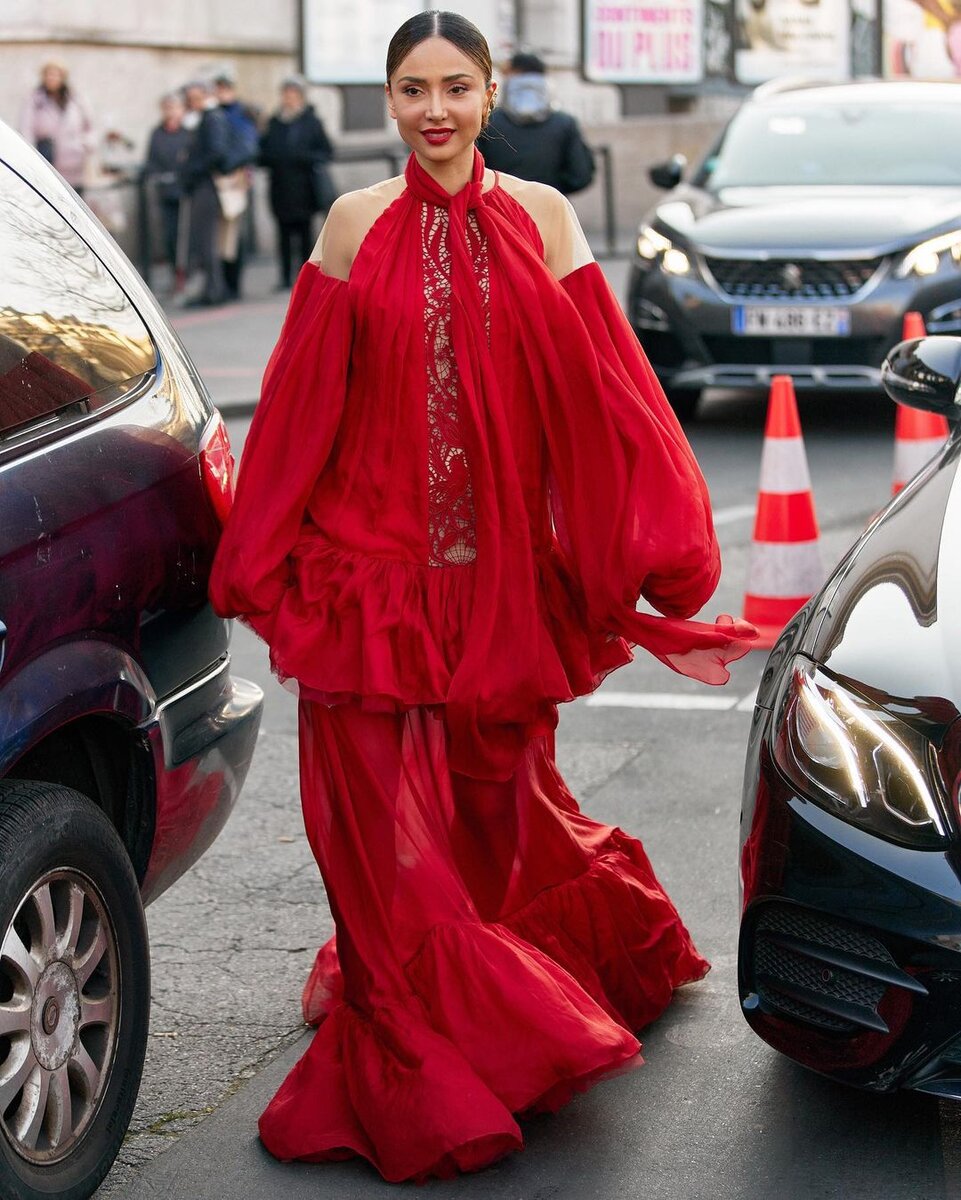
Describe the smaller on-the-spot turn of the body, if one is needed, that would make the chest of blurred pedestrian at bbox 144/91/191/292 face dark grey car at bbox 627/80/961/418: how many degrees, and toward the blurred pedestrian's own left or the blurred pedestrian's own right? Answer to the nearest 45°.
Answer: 0° — they already face it

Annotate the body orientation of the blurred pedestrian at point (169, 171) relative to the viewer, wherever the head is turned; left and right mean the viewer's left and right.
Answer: facing the viewer

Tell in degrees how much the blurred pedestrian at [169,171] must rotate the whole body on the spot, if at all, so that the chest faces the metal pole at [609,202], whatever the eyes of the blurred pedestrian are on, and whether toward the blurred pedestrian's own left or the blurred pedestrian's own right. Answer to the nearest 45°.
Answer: approximately 135° to the blurred pedestrian's own left

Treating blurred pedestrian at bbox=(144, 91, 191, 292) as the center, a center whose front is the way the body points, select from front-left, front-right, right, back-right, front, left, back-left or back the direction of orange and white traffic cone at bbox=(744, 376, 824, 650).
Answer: front

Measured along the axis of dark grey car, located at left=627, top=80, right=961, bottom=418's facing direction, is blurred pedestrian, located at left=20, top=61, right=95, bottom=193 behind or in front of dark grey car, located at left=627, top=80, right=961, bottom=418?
behind

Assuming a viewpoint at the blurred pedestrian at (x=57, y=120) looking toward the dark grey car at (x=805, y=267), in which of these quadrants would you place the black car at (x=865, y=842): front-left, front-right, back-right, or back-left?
front-right

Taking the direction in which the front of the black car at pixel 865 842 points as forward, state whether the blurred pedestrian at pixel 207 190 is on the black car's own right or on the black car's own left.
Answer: on the black car's own right

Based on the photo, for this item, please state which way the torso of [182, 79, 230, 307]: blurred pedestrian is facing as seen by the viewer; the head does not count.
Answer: to the viewer's left

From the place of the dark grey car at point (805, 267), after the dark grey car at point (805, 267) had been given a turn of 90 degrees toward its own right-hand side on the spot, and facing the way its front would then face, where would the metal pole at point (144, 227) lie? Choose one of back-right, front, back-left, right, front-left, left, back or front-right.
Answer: front-right

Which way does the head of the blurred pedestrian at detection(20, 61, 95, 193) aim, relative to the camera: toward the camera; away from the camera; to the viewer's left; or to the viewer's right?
toward the camera

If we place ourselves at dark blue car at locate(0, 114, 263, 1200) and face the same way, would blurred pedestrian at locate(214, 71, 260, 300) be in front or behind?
behind

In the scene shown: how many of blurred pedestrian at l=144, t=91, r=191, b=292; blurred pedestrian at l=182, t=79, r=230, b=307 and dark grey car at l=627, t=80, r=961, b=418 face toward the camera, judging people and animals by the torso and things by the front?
2

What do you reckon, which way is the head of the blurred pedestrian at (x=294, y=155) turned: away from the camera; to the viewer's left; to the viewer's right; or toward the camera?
toward the camera

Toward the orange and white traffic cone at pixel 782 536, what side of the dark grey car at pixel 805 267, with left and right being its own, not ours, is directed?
front

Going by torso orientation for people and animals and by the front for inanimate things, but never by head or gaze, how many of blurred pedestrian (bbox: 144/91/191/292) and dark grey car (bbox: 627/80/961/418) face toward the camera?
2

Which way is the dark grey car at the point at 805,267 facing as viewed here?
toward the camera

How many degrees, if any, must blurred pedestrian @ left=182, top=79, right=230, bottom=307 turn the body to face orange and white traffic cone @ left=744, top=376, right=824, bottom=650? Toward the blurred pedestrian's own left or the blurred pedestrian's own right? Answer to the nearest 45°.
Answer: approximately 90° to the blurred pedestrian's own left

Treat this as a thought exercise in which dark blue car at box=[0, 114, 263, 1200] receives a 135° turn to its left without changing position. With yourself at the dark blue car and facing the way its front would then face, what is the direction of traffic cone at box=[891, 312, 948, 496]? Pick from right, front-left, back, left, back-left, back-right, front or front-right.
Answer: front-left
